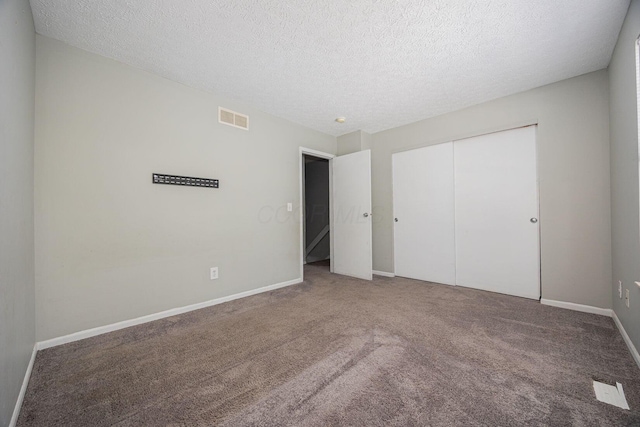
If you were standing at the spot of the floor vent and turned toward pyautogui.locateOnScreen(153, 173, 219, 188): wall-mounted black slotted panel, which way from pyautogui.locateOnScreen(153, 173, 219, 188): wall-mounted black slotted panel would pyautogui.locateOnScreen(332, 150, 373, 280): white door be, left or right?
right

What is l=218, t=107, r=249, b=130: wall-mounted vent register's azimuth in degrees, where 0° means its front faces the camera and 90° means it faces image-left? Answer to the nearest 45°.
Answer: approximately 315°

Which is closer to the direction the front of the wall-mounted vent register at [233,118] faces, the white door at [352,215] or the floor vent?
the floor vent

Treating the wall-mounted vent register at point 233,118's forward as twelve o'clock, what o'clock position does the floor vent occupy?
The floor vent is roughly at 12 o'clock from the wall-mounted vent register.

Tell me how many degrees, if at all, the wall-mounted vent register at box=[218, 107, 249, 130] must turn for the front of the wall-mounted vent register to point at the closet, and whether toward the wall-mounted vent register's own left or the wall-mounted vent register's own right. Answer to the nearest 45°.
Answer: approximately 45° to the wall-mounted vent register's own left

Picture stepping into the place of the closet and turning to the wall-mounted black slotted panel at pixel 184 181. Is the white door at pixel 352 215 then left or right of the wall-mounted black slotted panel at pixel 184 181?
right

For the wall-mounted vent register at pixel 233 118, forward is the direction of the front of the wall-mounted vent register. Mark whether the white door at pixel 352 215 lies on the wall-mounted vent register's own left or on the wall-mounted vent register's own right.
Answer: on the wall-mounted vent register's own left
